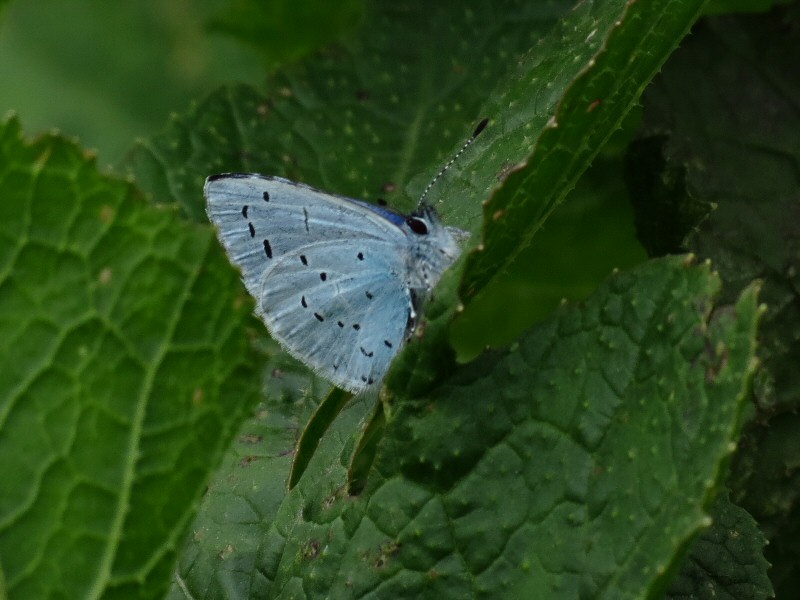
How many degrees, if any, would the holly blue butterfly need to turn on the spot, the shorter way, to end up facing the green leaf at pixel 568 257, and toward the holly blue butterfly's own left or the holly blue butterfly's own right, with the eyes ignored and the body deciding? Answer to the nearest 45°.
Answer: approximately 45° to the holly blue butterfly's own left

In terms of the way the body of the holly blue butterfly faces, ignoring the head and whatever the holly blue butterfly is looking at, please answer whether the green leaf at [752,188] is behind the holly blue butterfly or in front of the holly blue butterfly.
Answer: in front

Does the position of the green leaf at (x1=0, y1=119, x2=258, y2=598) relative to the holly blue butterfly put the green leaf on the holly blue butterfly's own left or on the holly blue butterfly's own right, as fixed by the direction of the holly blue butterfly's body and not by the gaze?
on the holly blue butterfly's own right

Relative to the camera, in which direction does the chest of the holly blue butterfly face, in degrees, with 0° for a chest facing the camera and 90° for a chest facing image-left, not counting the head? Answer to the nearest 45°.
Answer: approximately 270°
